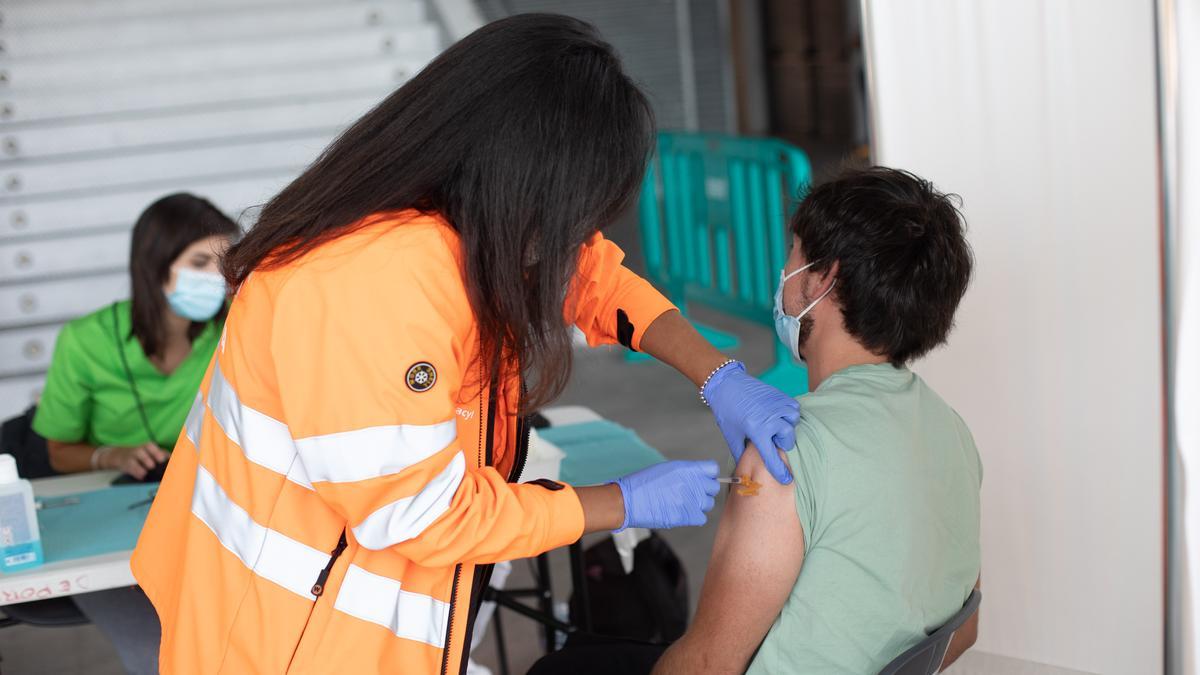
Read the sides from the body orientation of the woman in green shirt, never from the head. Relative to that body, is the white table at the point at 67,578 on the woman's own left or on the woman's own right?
on the woman's own right

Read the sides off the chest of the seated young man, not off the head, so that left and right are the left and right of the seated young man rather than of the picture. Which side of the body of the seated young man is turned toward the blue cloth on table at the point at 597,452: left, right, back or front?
front

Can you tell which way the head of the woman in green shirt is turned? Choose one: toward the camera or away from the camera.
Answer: toward the camera

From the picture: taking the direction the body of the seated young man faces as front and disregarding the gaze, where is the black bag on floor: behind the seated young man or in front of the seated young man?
in front

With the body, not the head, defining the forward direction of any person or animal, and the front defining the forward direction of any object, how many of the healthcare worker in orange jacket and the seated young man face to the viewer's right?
1

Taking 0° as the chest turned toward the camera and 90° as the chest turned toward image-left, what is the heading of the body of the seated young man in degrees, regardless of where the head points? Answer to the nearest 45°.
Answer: approximately 135°

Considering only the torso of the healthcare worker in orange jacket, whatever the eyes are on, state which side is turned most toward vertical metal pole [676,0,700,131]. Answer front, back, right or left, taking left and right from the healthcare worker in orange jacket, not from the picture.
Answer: left

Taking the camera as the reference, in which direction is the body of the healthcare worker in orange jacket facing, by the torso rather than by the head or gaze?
to the viewer's right

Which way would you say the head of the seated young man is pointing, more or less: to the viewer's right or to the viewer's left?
to the viewer's left

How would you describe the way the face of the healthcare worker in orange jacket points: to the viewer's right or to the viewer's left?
to the viewer's right

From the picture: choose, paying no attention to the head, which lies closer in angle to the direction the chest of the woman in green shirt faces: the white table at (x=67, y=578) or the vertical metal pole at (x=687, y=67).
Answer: the white table

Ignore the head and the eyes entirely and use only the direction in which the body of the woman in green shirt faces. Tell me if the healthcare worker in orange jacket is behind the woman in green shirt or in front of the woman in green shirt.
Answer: in front

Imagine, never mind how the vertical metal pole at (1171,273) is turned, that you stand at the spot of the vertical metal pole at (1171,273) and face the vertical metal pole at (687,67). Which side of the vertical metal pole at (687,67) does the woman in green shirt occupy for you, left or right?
left
